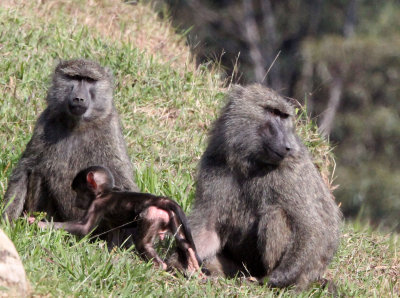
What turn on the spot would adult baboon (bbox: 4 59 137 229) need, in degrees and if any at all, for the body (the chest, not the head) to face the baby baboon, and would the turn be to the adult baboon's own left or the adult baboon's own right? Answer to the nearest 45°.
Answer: approximately 45° to the adult baboon's own left

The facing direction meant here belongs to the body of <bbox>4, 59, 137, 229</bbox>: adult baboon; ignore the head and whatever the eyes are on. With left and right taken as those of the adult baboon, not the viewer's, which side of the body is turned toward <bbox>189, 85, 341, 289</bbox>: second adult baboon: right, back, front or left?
left

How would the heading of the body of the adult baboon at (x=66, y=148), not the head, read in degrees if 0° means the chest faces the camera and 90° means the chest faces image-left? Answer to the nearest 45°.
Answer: approximately 0°
